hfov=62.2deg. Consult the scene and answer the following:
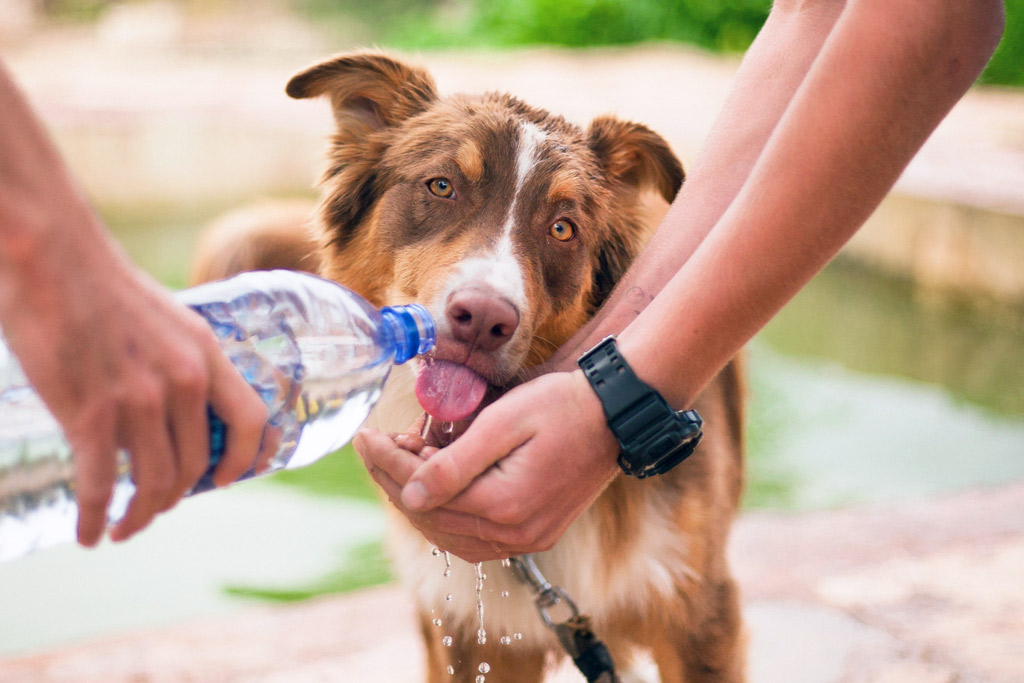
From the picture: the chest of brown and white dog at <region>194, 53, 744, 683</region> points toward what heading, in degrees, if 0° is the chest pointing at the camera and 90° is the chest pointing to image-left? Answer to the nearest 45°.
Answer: approximately 0°
